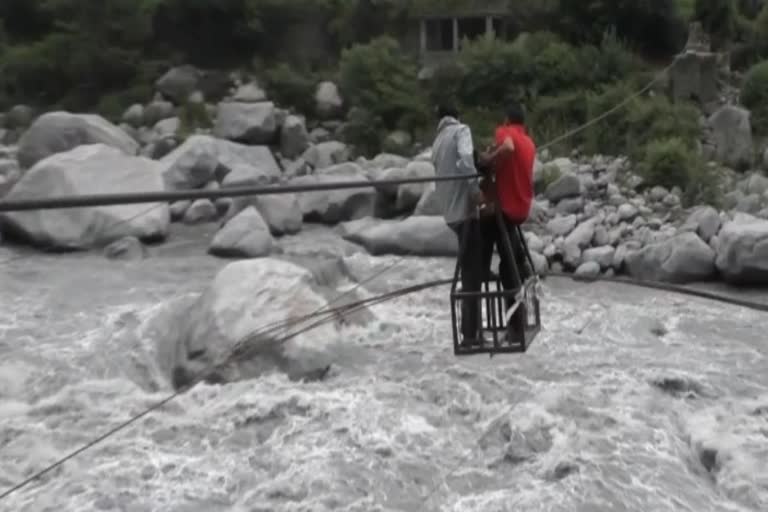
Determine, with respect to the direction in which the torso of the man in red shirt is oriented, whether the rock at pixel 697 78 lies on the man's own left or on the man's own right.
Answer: on the man's own right

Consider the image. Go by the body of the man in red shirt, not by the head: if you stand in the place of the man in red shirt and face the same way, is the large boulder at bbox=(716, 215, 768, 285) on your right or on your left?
on your right

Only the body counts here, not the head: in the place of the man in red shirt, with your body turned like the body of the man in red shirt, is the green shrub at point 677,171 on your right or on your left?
on your right

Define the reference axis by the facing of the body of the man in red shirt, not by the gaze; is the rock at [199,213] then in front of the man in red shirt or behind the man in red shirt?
in front

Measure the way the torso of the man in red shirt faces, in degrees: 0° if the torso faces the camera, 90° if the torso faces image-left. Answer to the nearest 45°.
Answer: approximately 135°

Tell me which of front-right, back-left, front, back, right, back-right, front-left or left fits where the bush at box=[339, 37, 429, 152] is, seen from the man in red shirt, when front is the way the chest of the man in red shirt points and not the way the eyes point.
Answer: front-right

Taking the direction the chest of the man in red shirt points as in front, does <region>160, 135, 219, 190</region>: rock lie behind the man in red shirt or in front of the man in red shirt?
in front

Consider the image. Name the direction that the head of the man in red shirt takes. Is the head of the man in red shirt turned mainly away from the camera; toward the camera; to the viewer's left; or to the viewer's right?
away from the camera

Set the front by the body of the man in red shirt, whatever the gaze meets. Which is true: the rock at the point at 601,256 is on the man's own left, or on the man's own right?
on the man's own right
